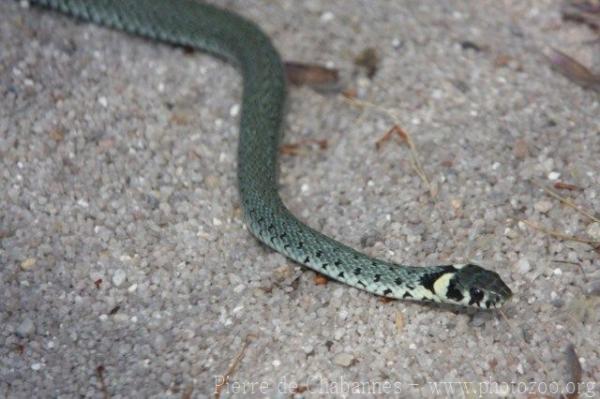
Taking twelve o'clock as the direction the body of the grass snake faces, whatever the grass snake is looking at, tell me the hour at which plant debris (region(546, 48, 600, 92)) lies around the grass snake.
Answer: The plant debris is roughly at 11 o'clock from the grass snake.

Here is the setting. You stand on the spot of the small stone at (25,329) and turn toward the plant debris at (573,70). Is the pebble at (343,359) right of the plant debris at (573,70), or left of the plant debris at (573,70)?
right

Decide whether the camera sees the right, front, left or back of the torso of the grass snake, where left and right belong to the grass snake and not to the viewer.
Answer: right

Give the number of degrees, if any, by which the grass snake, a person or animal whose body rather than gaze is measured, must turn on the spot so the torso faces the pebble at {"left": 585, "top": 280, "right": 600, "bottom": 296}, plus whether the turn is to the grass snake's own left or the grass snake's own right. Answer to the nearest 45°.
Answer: approximately 45° to the grass snake's own right
